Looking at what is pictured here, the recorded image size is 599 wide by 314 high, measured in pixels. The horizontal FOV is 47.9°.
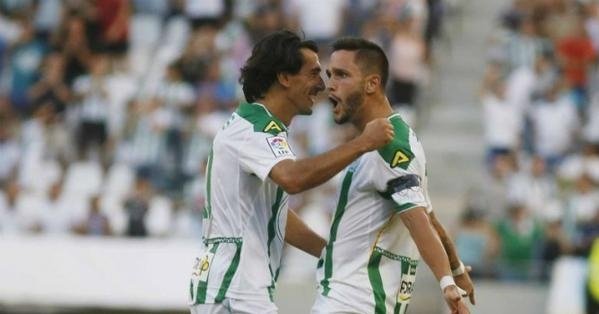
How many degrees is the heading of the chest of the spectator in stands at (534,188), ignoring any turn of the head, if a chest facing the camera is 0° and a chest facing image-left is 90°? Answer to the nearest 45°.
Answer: approximately 0°

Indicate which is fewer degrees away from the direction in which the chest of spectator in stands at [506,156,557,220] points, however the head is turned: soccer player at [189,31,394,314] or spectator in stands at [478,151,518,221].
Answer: the soccer player

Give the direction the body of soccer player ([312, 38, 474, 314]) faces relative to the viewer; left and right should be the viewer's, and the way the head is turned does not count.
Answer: facing to the left of the viewer

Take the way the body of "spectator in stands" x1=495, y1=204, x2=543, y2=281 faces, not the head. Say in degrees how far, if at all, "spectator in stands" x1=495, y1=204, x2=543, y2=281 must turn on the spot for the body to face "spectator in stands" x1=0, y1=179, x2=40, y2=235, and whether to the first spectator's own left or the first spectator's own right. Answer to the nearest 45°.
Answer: approximately 90° to the first spectator's own right

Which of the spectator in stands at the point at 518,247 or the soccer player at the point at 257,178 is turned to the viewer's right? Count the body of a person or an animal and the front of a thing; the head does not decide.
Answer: the soccer player

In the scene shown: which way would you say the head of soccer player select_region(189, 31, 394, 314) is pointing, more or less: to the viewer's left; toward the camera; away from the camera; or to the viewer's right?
to the viewer's right

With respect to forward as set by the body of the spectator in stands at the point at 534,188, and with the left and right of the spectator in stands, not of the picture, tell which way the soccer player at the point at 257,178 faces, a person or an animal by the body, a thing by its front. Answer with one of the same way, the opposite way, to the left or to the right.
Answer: to the left

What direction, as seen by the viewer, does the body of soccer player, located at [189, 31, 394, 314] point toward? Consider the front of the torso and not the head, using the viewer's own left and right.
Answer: facing to the right of the viewer

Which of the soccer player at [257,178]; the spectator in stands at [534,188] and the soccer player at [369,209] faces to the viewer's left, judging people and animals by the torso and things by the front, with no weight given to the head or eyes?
the soccer player at [369,209]

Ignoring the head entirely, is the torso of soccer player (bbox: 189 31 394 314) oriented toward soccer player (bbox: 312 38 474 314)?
yes
